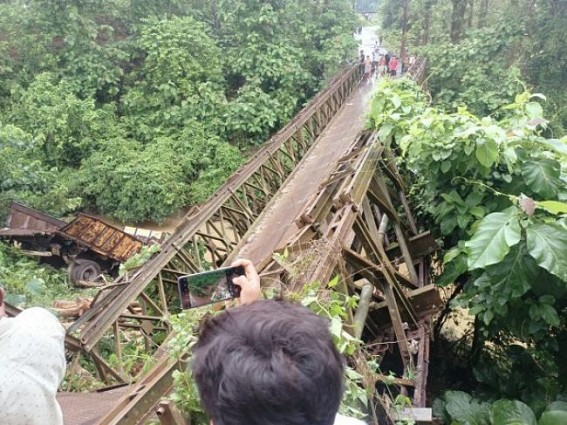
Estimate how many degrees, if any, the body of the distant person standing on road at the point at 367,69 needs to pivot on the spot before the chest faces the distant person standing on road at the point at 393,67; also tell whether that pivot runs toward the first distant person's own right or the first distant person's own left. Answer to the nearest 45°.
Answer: approximately 45° to the first distant person's own left

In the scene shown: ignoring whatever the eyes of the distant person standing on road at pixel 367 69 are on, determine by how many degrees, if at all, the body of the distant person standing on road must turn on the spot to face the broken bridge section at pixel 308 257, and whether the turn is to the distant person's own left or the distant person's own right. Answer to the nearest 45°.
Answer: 0° — they already face it

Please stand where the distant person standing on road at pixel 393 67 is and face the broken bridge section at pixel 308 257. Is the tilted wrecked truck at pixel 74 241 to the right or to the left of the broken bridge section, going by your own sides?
right

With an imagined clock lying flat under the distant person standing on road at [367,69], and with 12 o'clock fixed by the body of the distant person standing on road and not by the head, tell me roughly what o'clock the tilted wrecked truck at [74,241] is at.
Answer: The tilted wrecked truck is roughly at 1 o'clock from the distant person standing on road.

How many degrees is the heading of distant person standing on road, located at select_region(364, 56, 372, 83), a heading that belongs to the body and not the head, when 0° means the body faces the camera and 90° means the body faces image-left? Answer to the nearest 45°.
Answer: approximately 0°

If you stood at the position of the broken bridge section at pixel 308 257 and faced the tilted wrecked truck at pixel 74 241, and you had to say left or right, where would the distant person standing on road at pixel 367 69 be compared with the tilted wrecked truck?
right
